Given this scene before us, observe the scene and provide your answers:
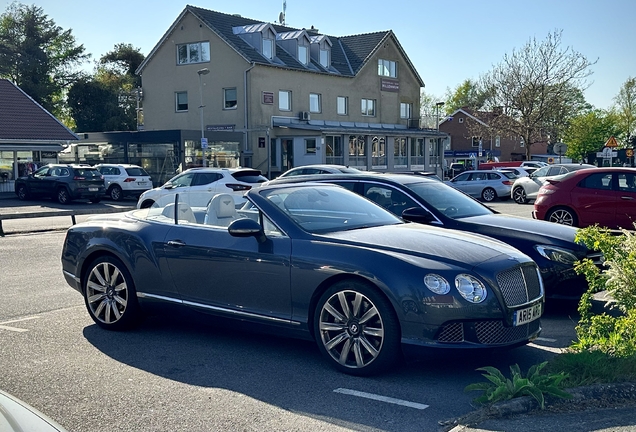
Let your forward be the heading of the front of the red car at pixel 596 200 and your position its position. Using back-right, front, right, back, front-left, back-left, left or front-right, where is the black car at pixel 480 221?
right

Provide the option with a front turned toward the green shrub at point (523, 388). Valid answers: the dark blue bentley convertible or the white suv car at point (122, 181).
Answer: the dark blue bentley convertible

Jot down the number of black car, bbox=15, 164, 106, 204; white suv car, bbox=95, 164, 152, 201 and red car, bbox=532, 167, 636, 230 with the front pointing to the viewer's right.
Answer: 1

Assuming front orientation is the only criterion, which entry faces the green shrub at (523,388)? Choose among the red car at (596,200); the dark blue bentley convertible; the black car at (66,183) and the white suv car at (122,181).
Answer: the dark blue bentley convertible

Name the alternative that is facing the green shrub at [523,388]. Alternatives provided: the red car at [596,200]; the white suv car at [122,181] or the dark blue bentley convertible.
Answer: the dark blue bentley convertible

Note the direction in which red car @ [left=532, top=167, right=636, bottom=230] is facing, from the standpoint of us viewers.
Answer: facing to the right of the viewer

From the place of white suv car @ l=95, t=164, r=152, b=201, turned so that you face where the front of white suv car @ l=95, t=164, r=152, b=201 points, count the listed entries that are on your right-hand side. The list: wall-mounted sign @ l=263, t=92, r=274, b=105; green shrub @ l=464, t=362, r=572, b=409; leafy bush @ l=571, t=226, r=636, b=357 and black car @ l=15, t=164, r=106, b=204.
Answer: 1

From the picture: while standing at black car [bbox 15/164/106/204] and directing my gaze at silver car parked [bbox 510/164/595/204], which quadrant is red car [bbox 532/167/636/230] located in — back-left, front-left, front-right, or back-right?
front-right

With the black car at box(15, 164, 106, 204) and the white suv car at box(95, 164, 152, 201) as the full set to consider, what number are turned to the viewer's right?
0

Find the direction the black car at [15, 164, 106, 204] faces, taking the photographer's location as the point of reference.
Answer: facing away from the viewer and to the left of the viewer

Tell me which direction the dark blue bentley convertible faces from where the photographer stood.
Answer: facing the viewer and to the right of the viewer

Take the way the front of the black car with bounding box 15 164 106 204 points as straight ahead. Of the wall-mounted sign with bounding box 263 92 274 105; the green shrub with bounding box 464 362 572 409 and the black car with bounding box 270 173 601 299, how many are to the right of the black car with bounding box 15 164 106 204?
1

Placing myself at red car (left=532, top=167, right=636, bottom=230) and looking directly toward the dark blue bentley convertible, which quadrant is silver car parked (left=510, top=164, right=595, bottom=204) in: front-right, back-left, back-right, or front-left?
back-right

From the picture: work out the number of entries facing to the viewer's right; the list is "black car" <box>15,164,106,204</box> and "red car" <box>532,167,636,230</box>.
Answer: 1

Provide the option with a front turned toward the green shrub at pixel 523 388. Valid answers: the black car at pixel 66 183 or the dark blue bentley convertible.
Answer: the dark blue bentley convertible

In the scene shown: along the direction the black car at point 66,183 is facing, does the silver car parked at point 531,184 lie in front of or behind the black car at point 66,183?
behind
